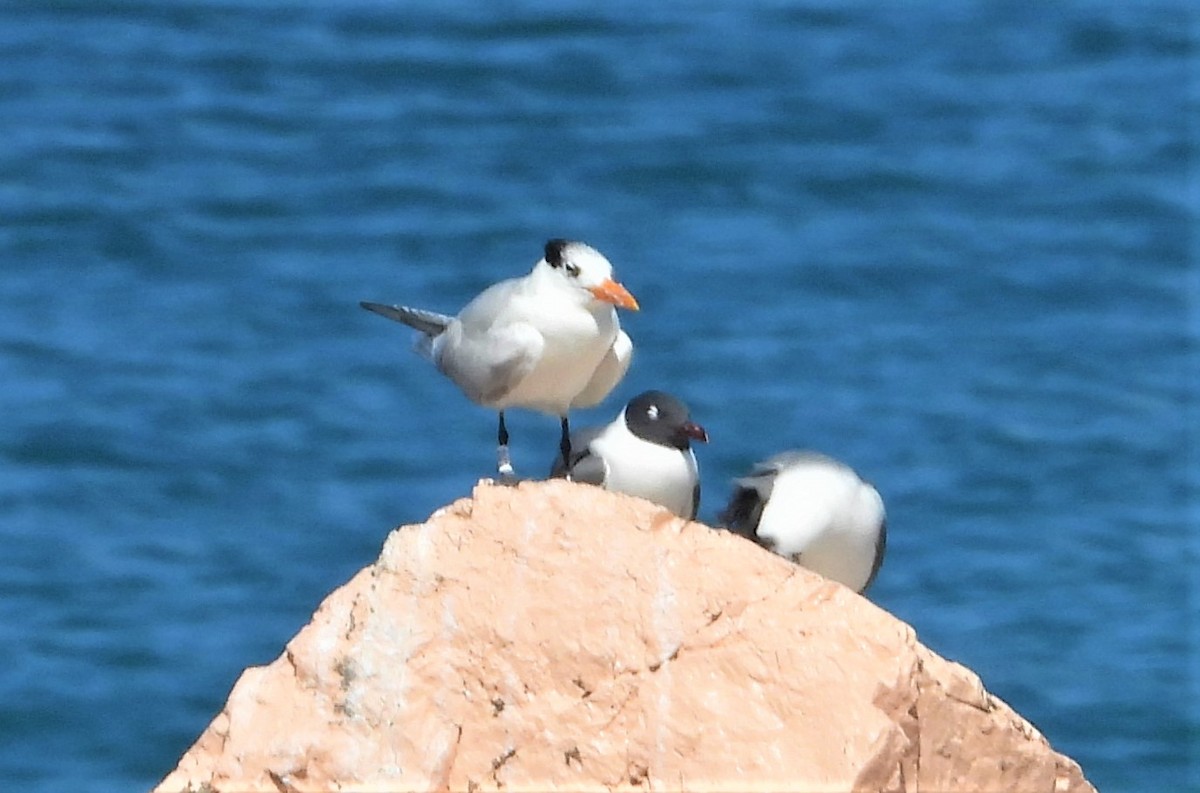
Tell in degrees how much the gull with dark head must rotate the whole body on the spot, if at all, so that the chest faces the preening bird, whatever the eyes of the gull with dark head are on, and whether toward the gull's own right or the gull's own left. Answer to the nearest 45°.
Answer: approximately 45° to the gull's own left

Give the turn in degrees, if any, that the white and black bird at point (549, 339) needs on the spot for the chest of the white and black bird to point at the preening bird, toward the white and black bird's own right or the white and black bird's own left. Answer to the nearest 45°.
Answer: approximately 45° to the white and black bird's own left

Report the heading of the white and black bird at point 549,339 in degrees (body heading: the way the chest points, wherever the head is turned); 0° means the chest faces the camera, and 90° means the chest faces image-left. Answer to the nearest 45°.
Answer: approximately 315°
